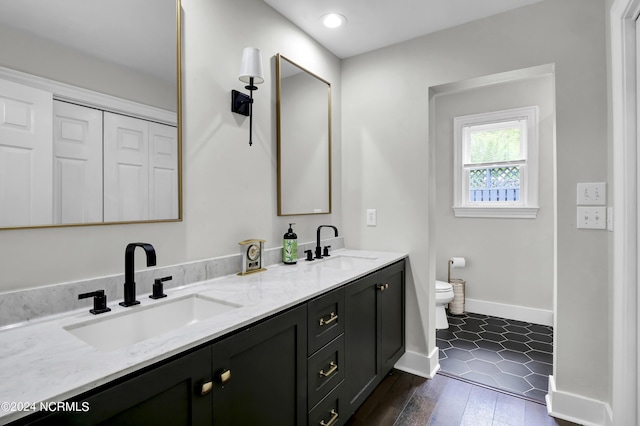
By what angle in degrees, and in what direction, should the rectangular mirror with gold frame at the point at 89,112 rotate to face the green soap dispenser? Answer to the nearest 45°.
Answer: approximately 45° to its left

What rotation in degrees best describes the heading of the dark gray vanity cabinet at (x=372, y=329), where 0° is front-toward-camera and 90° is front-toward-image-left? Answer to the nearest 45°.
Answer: approximately 315°

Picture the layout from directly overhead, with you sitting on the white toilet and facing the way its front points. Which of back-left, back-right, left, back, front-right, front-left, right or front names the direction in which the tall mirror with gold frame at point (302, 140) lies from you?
back-right

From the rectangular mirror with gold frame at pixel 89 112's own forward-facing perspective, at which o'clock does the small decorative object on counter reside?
The small decorative object on counter is roughly at 10 o'clock from the rectangular mirror with gold frame.

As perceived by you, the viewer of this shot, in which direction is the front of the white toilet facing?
facing to the right of the viewer

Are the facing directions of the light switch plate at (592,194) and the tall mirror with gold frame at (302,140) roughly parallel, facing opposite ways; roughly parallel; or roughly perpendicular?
roughly perpendicular

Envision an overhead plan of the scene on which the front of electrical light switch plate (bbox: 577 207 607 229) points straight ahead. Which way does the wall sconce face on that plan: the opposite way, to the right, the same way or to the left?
to the left

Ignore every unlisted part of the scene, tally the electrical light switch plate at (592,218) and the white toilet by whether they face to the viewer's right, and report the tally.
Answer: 1

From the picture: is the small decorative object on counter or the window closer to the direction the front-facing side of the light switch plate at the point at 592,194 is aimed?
the small decorative object on counter

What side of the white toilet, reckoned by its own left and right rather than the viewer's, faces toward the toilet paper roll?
left
